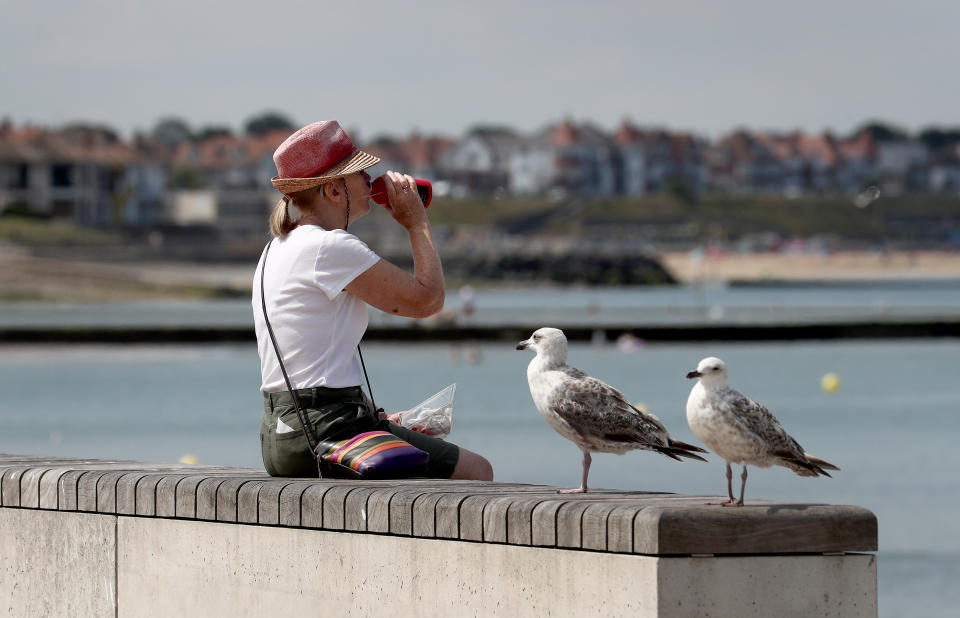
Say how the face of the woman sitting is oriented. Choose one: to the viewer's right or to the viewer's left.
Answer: to the viewer's right

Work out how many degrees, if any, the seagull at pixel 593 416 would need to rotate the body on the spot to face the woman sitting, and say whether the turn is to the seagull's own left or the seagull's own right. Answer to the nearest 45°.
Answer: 0° — it already faces them

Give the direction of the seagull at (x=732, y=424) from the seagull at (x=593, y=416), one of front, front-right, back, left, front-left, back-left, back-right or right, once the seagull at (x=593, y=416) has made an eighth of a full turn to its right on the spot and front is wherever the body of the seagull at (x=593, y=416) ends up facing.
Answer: back

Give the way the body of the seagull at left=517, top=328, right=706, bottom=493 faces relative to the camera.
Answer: to the viewer's left
